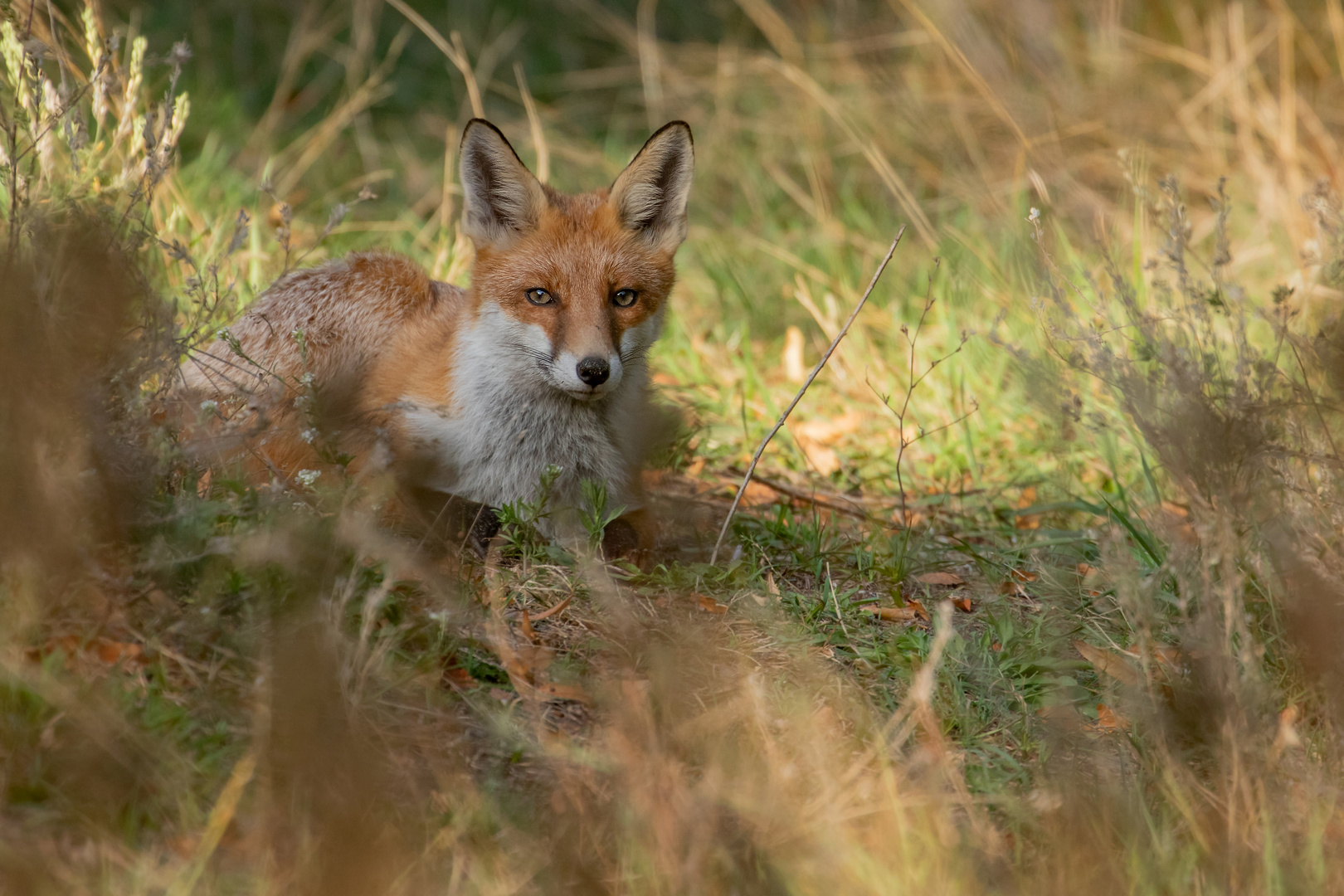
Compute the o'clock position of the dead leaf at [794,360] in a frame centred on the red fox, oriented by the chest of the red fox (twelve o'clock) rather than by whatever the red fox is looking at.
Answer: The dead leaf is roughly at 9 o'clock from the red fox.

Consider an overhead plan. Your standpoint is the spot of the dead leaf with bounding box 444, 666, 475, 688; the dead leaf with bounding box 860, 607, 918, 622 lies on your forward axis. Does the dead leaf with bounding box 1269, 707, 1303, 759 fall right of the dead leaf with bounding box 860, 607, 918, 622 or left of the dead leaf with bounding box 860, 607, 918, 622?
right

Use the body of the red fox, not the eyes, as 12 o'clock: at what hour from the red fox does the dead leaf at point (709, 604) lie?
The dead leaf is roughly at 12 o'clock from the red fox.

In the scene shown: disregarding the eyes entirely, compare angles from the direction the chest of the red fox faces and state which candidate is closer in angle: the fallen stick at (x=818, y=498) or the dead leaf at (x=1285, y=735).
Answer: the dead leaf

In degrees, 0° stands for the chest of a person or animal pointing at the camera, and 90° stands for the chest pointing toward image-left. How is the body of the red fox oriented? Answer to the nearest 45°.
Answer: approximately 315°

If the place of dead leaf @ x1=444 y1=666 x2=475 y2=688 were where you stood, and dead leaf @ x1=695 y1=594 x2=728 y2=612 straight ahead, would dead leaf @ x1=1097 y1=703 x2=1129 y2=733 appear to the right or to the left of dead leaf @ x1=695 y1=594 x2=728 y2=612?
right

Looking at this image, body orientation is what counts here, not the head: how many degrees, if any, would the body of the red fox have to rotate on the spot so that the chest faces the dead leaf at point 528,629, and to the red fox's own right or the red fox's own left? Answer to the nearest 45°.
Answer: approximately 45° to the red fox's own right

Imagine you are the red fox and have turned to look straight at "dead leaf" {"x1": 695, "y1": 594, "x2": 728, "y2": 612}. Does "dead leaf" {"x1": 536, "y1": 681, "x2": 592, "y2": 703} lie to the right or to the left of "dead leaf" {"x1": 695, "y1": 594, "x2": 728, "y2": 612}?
right

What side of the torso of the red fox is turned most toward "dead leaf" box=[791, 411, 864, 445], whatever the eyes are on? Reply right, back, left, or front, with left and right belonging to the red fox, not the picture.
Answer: left
